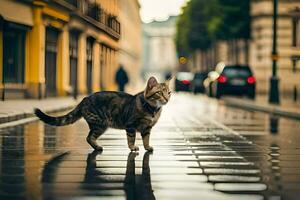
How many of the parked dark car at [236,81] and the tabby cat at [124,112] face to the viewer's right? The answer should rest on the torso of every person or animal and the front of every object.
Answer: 1

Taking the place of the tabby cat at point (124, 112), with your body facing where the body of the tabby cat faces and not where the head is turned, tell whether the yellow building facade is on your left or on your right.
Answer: on your left

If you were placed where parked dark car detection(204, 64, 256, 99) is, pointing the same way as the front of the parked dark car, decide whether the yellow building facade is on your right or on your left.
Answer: on your left

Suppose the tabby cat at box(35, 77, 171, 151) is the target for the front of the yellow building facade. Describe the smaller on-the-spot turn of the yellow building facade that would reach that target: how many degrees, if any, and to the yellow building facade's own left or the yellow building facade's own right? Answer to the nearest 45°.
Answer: approximately 45° to the yellow building facade's own right

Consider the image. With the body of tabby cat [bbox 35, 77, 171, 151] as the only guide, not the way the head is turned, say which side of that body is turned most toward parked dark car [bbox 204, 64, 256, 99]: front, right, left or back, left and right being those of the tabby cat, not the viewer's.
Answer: left

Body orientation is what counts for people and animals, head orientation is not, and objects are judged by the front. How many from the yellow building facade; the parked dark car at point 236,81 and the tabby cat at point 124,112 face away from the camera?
1

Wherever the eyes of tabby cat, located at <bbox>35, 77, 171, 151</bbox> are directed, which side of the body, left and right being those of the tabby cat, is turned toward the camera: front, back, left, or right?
right

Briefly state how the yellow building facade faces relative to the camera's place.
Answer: facing the viewer and to the right of the viewer

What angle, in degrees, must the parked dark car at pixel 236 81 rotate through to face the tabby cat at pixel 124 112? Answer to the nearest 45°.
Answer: approximately 180°

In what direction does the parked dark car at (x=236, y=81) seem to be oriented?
away from the camera

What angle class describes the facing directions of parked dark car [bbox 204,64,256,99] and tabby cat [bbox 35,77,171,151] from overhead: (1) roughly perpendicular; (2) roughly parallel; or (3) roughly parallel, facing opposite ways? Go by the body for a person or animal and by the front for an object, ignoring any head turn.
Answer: roughly perpendicular
